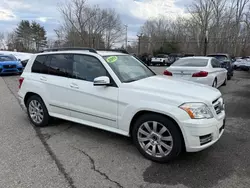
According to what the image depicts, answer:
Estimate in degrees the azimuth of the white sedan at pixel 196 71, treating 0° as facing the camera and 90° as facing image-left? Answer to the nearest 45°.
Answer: approximately 225°

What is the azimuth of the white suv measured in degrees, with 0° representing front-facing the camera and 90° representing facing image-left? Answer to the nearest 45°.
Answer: approximately 315°

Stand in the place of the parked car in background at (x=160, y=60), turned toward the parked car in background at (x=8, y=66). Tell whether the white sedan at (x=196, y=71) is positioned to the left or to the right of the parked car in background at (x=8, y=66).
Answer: left

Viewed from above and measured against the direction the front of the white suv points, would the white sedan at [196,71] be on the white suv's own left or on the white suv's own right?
on the white suv's own left

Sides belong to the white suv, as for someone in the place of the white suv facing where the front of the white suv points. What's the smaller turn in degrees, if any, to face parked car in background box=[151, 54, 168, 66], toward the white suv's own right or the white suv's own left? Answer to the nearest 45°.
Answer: approximately 135° to the white suv's own left

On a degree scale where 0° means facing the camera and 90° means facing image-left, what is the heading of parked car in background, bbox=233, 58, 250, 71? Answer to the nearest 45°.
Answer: approximately 45°

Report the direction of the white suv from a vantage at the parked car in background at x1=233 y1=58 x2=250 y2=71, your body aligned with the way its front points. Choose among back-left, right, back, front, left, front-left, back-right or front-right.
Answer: front-left

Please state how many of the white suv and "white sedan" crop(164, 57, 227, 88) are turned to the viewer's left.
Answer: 0

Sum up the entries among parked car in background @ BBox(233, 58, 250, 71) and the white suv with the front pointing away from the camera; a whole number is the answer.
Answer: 0

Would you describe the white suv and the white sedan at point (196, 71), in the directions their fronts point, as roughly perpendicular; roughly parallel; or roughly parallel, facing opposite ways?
roughly perpendicular

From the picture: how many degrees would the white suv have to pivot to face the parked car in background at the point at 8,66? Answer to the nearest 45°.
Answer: approximately 180°

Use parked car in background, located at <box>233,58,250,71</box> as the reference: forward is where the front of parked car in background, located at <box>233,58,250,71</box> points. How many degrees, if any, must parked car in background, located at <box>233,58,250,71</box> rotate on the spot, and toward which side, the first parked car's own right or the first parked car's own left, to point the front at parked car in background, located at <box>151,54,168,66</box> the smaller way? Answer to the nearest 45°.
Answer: approximately 45° to the first parked car's own right

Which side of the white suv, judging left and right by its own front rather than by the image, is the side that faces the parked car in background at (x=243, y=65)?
left
